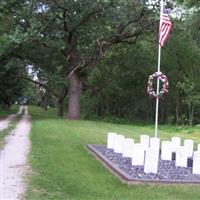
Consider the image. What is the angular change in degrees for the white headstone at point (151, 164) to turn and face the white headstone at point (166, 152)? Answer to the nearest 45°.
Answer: approximately 180°

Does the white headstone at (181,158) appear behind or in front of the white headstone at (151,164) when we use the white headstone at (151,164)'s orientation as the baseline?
behind

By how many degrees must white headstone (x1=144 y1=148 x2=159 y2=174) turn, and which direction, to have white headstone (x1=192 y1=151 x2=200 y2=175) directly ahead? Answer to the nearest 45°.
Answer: approximately 135° to its left

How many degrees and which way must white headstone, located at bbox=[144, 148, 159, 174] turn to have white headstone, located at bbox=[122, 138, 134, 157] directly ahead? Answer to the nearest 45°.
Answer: approximately 180°

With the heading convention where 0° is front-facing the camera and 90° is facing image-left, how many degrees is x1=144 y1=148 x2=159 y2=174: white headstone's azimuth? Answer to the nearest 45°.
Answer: approximately 0°

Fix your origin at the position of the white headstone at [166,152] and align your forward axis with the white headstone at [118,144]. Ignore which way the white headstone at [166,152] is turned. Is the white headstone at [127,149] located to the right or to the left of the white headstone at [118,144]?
left

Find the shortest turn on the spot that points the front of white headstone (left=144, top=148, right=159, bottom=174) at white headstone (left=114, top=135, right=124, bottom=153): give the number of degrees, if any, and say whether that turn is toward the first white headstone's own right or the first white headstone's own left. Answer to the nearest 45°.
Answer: approximately 180°

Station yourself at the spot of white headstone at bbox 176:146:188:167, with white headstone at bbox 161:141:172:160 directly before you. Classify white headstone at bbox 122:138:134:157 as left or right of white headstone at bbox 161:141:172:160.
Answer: left

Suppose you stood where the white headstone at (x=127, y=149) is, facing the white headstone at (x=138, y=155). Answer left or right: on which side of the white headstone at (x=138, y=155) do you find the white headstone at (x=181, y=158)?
left
